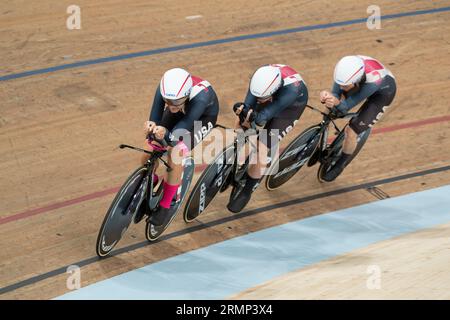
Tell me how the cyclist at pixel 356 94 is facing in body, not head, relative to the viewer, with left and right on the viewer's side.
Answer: facing the viewer and to the left of the viewer

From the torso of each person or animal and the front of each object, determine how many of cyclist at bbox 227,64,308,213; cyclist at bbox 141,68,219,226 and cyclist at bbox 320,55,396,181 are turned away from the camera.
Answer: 0

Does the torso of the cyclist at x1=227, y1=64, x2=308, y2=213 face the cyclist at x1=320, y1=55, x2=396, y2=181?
no

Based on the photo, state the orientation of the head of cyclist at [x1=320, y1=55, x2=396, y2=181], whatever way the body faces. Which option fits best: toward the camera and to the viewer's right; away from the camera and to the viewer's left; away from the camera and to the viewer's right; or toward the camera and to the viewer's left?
toward the camera and to the viewer's left

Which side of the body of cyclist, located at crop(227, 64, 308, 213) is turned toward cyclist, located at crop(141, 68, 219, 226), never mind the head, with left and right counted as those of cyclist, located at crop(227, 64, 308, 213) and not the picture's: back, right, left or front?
front

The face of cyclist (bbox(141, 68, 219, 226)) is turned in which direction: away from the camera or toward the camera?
toward the camera

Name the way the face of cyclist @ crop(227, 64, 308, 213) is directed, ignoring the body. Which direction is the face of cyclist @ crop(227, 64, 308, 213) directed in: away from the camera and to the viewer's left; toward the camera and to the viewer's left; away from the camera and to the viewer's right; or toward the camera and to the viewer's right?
toward the camera and to the viewer's left

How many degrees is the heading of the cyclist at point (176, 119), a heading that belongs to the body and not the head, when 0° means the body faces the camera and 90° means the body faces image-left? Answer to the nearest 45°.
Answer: approximately 45°

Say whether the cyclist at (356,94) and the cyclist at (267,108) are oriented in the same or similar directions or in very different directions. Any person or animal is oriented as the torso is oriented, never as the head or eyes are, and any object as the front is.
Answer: same or similar directions

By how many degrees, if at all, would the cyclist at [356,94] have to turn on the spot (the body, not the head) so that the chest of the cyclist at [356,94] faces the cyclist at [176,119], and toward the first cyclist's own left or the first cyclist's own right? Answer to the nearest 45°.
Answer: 0° — they already face them

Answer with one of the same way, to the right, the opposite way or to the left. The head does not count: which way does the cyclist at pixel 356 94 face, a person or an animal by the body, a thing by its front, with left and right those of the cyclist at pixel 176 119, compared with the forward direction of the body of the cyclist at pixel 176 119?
the same way

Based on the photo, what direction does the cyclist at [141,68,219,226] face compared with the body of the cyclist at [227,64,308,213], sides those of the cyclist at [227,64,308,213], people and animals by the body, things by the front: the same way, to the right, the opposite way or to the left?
the same way

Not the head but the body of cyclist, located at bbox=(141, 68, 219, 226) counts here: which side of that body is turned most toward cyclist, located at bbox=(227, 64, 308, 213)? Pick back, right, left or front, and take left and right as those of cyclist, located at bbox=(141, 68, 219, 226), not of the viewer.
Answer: back

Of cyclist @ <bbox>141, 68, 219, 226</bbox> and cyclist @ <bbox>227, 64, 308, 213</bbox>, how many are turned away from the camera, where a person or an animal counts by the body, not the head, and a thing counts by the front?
0

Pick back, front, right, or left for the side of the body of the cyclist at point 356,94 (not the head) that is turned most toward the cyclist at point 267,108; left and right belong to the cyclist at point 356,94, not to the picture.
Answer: front

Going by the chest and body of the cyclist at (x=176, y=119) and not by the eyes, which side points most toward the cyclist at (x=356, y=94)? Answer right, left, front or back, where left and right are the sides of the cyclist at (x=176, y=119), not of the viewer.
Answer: back

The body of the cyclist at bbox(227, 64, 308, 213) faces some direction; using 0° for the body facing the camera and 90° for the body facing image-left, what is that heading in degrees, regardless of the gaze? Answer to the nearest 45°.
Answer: approximately 45°

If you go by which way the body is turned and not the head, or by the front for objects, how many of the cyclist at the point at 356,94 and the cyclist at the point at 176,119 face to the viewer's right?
0
